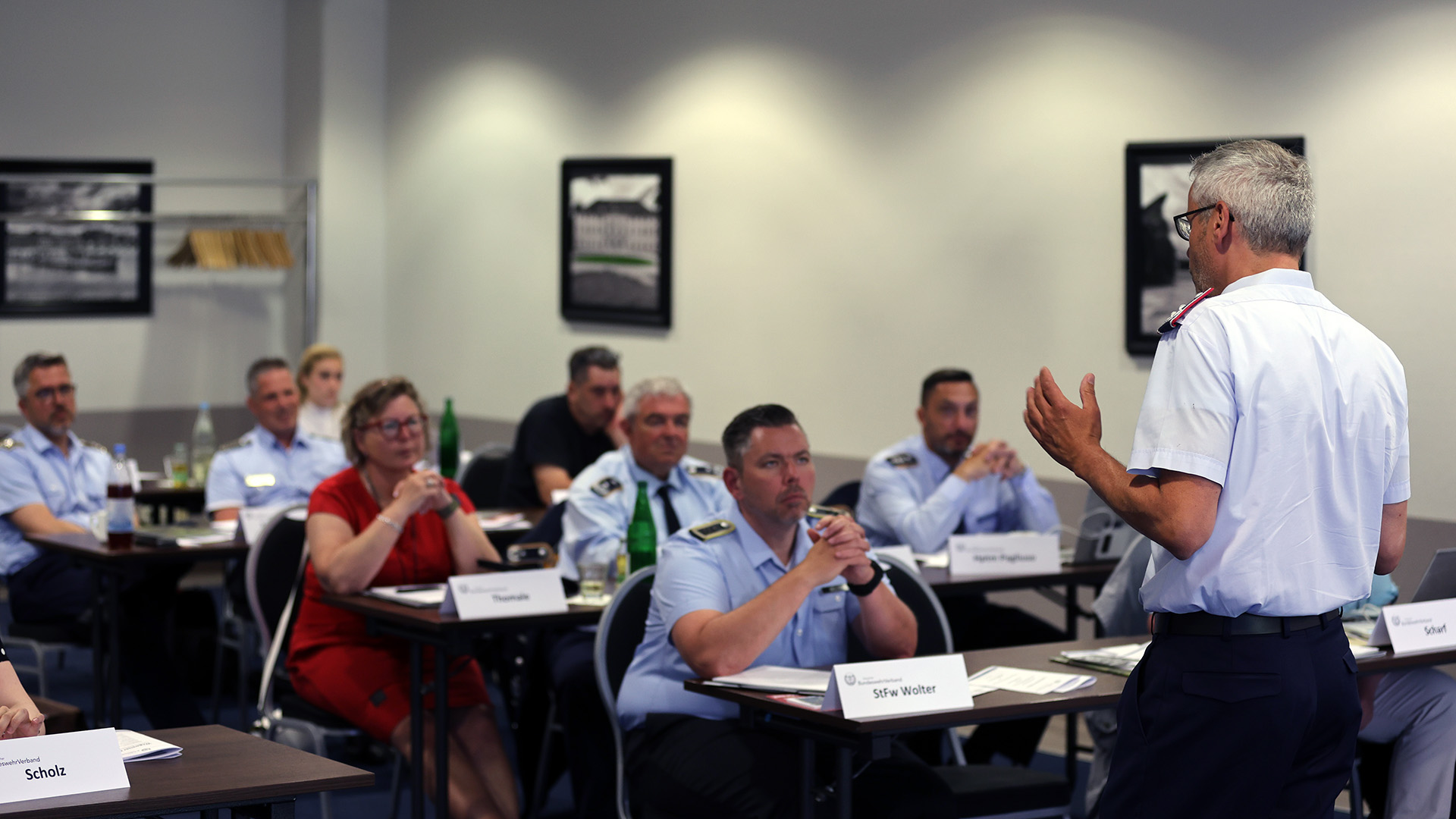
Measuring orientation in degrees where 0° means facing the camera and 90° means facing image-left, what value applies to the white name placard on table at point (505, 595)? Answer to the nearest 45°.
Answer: approximately 315°

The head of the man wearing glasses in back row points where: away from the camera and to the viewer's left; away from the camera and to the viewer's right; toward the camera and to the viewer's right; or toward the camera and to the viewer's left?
toward the camera and to the viewer's right

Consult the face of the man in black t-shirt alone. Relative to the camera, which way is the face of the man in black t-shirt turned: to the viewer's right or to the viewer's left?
to the viewer's right

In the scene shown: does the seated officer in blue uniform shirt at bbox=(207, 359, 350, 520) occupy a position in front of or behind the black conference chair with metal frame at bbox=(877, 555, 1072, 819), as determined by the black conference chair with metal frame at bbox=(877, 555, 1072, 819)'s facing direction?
behind

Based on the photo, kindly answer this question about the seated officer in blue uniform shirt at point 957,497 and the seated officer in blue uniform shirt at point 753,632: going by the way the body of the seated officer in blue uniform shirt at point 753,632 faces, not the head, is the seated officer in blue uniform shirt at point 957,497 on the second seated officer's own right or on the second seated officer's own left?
on the second seated officer's own left

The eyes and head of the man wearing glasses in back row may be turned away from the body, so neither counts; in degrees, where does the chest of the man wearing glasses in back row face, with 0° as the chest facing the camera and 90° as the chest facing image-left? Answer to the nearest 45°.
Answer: approximately 315°

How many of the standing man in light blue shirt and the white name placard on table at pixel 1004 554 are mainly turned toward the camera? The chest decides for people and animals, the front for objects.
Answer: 1

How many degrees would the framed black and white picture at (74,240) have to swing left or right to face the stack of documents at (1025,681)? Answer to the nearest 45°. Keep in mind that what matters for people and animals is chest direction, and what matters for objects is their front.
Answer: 0° — it already faces it

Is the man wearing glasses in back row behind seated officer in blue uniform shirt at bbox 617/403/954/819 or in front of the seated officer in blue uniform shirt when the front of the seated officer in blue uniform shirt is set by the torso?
behind

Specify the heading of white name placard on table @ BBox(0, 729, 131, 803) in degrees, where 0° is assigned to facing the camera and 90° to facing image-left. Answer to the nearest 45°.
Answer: approximately 315°

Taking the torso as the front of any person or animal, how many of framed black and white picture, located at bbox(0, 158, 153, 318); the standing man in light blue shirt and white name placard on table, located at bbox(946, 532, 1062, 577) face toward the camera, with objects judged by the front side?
2

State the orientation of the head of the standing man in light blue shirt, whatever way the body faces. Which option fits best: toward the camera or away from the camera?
away from the camera

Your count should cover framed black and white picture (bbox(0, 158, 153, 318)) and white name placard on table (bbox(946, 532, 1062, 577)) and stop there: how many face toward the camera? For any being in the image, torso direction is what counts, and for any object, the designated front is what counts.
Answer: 2

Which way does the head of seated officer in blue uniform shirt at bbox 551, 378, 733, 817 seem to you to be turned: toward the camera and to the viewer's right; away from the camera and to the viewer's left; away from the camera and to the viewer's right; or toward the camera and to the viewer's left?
toward the camera and to the viewer's right
